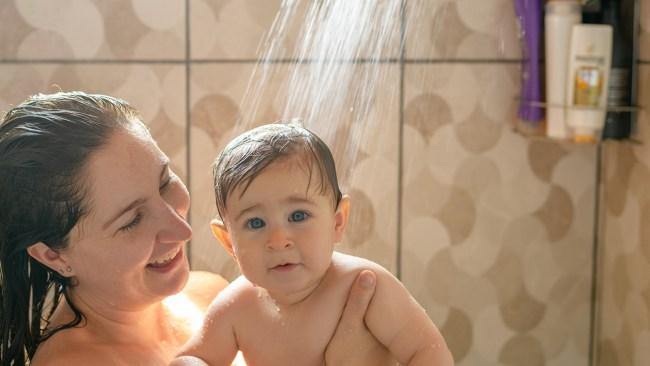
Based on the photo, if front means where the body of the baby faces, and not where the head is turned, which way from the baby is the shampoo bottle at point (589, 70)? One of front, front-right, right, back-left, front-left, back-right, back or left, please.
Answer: back-left

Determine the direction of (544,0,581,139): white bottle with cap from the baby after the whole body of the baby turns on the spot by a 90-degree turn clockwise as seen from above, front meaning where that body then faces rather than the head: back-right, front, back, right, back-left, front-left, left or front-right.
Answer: back-right

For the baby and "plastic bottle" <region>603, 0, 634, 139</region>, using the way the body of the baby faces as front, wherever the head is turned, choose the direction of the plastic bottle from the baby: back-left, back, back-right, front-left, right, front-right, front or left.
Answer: back-left

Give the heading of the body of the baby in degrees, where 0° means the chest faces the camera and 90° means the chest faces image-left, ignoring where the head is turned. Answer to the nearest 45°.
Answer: approximately 0°

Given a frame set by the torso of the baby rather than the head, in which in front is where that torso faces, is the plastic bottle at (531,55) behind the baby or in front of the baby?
behind
